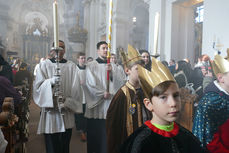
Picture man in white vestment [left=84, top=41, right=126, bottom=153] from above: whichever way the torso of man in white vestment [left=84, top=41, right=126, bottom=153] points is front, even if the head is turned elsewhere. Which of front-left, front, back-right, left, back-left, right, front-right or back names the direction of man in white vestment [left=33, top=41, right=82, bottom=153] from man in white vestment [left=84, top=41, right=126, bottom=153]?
right

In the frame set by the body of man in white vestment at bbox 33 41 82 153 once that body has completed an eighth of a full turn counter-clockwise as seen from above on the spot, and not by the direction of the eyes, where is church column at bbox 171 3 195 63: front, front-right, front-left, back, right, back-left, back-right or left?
left

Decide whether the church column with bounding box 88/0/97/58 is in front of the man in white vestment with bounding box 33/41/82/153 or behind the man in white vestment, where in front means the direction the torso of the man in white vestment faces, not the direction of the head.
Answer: behind

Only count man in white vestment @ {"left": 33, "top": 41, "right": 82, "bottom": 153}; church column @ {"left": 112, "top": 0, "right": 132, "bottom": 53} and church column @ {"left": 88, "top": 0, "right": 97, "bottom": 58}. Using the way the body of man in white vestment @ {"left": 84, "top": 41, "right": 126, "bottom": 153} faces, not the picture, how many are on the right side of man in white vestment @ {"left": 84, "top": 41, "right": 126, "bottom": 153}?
1

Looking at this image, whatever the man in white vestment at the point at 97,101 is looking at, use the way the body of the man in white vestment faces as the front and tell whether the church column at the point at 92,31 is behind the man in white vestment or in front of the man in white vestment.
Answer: behind

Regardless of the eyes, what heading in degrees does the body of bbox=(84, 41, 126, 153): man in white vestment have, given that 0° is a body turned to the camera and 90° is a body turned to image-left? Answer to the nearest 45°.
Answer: approximately 315°

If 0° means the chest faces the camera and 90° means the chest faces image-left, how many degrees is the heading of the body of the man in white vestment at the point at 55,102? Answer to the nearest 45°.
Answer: approximately 0°

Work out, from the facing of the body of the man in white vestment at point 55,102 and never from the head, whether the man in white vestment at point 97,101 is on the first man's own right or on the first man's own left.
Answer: on the first man's own left

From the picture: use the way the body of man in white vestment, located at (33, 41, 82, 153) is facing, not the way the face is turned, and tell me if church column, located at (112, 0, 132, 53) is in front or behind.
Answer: behind
